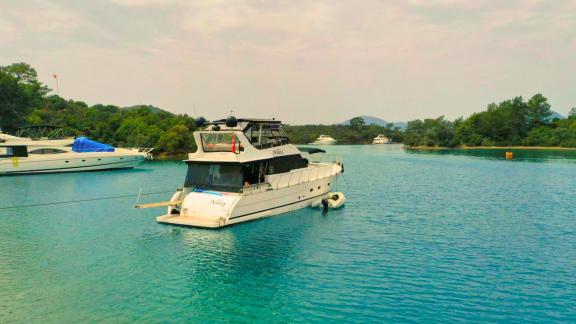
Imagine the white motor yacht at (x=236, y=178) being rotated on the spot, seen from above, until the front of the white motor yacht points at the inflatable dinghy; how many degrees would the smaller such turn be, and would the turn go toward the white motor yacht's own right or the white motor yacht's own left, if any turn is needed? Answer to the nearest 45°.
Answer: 0° — it already faces it

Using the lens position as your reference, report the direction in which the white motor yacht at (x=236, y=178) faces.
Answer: facing away from the viewer and to the right of the viewer
